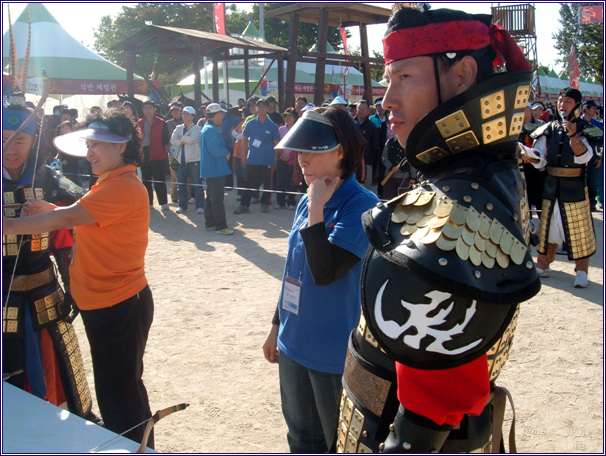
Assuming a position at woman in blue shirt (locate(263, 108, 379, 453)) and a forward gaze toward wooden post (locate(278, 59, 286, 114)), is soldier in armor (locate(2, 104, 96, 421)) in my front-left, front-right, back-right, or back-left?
front-left

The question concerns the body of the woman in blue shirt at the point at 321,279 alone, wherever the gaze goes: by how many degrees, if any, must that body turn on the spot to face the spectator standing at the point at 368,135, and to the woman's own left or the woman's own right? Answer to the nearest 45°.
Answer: approximately 135° to the woman's own right

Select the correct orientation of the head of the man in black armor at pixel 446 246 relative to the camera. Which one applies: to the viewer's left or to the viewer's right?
to the viewer's left

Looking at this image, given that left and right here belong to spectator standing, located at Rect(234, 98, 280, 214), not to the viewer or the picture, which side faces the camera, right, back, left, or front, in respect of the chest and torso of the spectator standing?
front

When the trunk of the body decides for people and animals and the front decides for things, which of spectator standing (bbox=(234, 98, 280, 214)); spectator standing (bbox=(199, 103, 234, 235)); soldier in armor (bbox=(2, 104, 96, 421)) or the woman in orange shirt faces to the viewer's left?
the woman in orange shirt

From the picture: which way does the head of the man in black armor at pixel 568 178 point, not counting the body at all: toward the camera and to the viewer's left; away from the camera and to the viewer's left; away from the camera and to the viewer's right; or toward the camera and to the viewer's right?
toward the camera and to the viewer's left

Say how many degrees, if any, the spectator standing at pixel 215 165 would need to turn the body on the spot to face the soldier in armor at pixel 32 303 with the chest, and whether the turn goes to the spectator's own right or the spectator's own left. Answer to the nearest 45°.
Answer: approximately 90° to the spectator's own right

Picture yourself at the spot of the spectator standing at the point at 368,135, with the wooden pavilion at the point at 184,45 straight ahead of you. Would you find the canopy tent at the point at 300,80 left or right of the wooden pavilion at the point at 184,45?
right

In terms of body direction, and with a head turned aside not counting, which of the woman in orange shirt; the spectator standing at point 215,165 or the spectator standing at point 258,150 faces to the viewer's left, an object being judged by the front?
the woman in orange shirt
